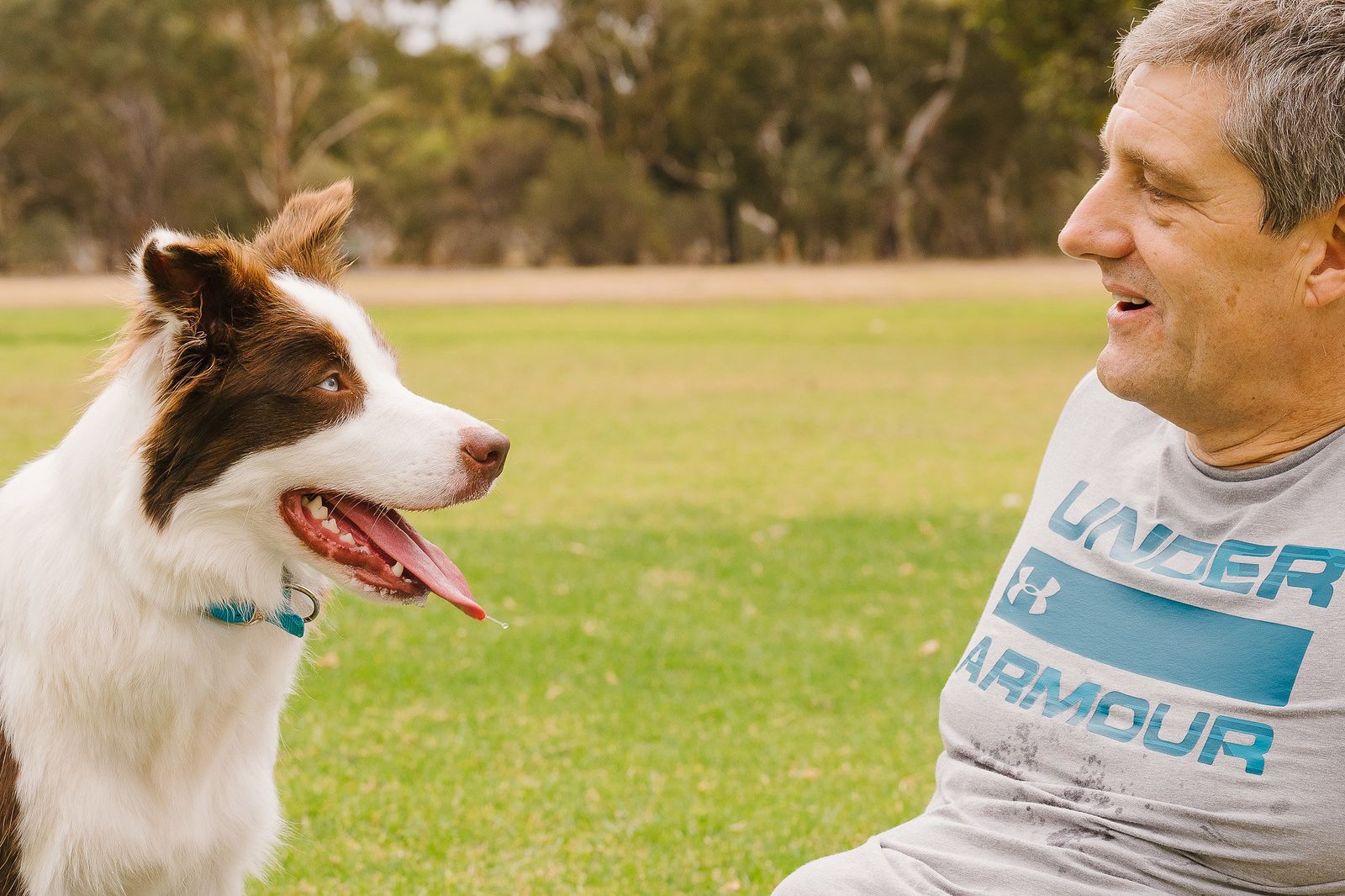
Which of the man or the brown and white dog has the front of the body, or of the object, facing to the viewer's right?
the brown and white dog

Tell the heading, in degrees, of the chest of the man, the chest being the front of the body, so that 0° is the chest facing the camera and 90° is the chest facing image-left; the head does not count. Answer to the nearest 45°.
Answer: approximately 45°

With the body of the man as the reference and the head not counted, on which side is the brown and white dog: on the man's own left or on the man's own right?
on the man's own right

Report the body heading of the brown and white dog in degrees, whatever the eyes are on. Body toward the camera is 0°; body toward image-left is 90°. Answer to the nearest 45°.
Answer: approximately 270°

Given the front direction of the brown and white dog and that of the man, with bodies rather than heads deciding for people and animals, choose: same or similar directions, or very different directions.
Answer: very different directions

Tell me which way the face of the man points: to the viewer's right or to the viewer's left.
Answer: to the viewer's left

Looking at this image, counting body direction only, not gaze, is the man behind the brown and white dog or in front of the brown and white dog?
in front
